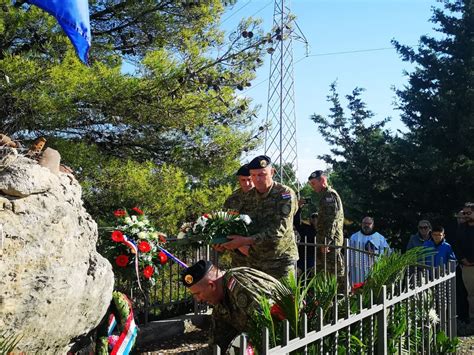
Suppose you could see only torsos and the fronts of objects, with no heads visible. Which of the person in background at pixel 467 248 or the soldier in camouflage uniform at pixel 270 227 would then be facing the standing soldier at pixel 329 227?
the person in background

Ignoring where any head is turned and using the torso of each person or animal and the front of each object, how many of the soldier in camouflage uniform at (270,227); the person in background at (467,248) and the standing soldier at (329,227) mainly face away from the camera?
0

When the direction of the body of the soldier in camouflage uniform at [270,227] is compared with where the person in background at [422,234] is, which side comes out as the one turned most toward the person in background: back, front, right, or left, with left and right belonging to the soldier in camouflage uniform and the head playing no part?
back

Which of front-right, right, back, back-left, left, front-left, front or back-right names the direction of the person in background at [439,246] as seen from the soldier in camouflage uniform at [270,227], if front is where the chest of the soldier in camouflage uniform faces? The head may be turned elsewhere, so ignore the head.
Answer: back

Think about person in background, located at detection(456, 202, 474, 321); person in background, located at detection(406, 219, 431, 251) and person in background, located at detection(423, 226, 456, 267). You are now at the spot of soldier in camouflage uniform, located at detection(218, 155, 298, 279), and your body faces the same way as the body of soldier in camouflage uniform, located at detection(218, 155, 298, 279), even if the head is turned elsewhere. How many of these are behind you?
3

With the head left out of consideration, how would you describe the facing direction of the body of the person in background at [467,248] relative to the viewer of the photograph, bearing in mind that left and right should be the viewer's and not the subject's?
facing the viewer and to the left of the viewer

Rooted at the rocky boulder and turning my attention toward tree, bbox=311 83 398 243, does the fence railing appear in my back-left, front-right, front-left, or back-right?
front-right

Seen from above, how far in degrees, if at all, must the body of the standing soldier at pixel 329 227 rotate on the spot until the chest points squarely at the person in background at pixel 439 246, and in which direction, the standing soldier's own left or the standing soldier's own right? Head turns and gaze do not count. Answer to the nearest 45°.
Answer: approximately 180°

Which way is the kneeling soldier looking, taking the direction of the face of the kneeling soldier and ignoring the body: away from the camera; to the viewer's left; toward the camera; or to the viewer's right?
to the viewer's left

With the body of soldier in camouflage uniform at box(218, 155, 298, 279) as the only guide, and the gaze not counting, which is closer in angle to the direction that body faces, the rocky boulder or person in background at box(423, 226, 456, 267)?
the rocky boulder

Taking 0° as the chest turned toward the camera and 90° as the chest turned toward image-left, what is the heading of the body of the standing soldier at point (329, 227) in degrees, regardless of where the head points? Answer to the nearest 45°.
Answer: approximately 90°

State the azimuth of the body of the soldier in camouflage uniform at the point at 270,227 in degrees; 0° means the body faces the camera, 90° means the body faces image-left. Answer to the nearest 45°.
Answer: approximately 45°

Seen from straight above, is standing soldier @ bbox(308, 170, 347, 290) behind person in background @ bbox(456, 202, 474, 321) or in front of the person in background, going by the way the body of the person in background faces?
in front

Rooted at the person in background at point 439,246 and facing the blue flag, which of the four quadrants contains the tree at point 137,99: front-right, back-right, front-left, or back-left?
front-right
